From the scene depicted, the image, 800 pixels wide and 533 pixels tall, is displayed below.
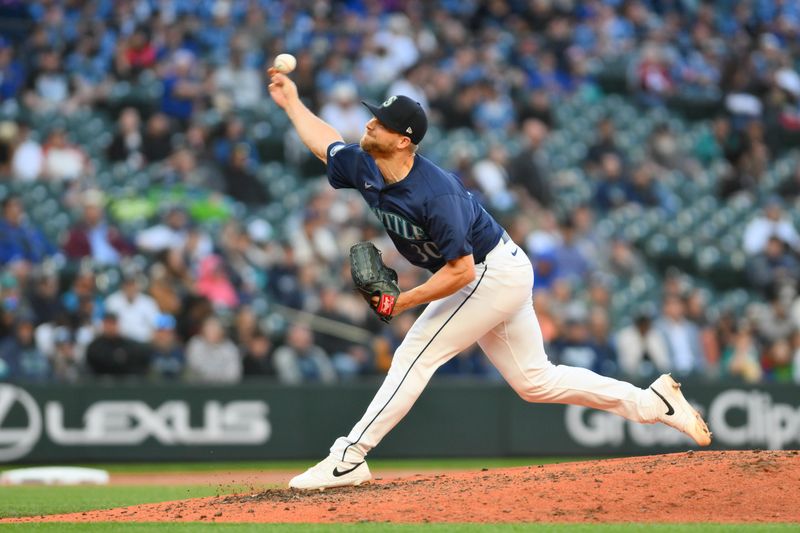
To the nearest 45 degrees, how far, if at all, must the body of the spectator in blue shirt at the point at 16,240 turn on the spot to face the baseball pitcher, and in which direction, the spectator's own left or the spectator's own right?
0° — they already face them

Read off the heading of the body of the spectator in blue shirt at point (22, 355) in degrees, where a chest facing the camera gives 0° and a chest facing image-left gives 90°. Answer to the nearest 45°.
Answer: approximately 0°

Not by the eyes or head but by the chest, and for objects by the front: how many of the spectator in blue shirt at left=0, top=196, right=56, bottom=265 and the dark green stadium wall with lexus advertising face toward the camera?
2

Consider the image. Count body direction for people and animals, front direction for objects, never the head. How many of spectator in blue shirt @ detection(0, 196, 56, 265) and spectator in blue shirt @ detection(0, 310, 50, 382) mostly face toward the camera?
2
